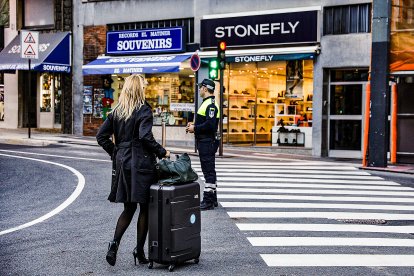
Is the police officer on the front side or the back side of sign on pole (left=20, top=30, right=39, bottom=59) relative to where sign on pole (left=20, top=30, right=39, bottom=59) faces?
on the front side

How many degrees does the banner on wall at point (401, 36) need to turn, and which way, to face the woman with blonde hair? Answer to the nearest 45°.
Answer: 0° — it already faces them

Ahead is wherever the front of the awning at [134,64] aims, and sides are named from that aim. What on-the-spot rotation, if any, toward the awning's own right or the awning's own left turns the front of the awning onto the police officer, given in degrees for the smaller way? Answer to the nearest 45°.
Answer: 0° — it already faces them

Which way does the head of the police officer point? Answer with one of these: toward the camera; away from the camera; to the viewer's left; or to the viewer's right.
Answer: to the viewer's left

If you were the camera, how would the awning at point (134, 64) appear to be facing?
facing the viewer

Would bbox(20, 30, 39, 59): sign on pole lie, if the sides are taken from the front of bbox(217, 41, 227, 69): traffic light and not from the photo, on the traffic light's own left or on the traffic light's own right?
on the traffic light's own right

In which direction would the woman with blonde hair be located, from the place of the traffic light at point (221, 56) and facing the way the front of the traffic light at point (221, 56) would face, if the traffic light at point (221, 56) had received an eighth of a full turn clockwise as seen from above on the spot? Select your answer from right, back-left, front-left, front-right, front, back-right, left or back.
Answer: front-left

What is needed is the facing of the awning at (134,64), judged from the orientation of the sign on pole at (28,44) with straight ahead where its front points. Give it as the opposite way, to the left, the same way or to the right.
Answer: the same way

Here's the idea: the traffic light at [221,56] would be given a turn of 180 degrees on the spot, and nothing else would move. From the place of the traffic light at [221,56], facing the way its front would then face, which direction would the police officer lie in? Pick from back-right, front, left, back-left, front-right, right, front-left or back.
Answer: back

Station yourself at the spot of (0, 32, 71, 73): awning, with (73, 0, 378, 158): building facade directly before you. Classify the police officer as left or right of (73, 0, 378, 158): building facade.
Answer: right

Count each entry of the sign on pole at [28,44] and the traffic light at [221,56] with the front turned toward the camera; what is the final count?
2

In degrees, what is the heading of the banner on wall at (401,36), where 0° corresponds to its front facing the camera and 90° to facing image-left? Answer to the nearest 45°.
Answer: approximately 0°

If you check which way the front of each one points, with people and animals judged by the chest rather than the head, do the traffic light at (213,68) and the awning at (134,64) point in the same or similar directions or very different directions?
same or similar directions

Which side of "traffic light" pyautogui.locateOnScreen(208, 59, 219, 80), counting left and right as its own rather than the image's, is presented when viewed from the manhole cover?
front

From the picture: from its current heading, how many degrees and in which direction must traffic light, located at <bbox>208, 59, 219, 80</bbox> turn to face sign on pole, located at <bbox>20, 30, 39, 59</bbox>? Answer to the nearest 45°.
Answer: approximately 135° to its right
